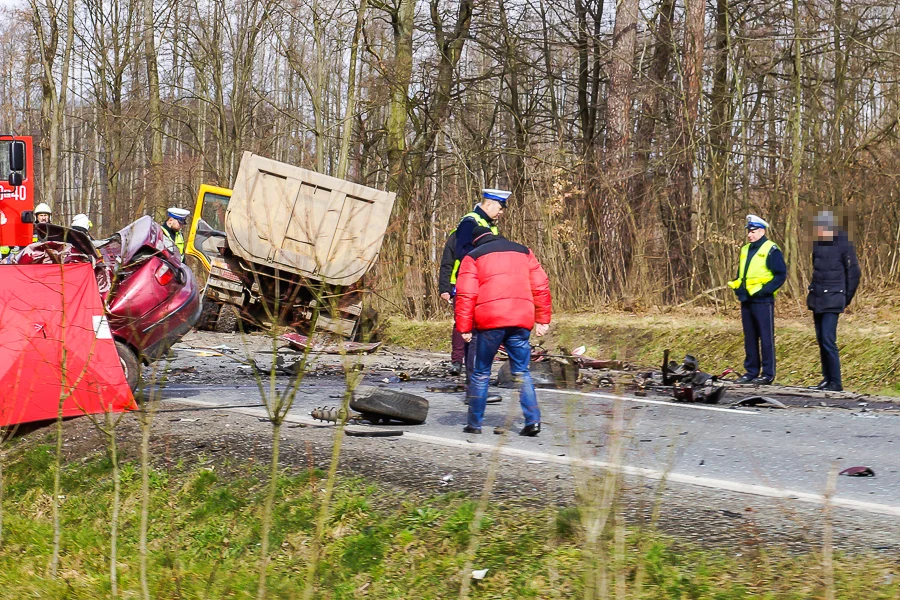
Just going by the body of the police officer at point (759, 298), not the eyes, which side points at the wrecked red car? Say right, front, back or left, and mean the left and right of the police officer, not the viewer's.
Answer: front

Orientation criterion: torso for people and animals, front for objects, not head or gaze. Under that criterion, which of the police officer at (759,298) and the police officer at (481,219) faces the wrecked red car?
the police officer at (759,298)

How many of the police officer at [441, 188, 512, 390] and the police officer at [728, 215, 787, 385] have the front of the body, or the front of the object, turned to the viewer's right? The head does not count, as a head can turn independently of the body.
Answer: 1

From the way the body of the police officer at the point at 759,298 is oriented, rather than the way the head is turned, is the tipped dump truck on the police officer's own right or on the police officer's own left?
on the police officer's own right

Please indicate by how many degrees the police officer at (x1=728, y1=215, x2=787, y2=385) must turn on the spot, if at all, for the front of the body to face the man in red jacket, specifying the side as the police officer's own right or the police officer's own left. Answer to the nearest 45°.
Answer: approximately 45° to the police officer's own left

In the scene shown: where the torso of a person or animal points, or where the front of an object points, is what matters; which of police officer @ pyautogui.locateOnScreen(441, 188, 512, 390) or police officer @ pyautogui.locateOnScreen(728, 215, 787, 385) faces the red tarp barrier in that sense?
police officer @ pyautogui.locateOnScreen(728, 215, 787, 385)

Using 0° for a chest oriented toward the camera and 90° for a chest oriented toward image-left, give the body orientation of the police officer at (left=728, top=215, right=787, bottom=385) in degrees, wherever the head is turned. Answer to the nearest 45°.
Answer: approximately 45°

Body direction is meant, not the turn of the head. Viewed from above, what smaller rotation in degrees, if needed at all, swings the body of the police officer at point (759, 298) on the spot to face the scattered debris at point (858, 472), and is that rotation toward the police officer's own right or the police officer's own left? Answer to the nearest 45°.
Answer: approximately 45° to the police officer's own left

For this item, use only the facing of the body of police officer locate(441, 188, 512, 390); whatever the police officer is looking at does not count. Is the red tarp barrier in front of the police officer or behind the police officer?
behind

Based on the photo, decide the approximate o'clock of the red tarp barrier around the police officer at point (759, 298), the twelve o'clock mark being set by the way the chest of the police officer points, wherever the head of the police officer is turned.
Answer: The red tarp barrier is roughly at 12 o'clock from the police officer.
